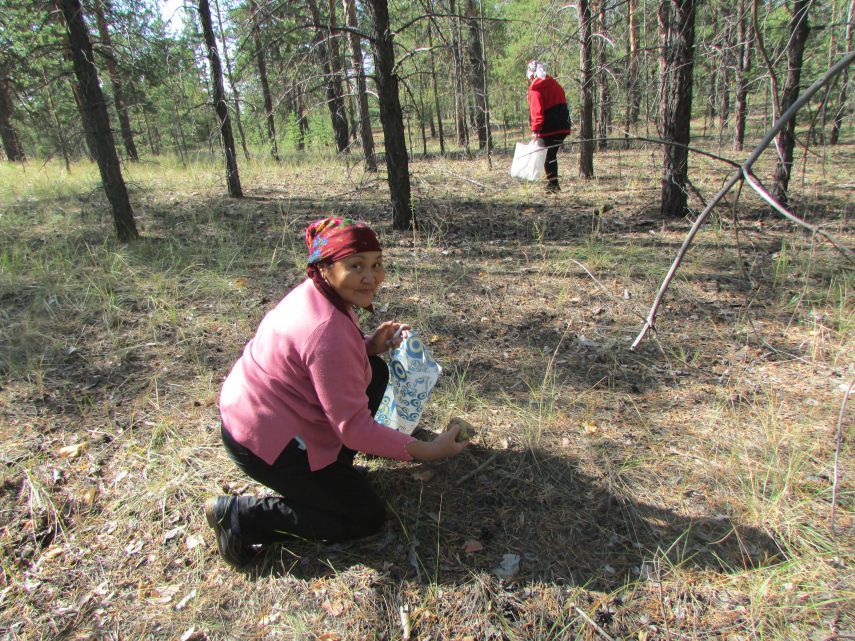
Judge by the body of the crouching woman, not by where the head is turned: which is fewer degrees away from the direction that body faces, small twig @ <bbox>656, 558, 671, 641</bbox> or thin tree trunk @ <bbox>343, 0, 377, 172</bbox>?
the small twig

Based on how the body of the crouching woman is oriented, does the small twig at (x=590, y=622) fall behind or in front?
in front

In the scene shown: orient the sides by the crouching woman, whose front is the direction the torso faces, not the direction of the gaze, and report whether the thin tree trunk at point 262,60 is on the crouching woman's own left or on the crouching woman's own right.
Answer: on the crouching woman's own left

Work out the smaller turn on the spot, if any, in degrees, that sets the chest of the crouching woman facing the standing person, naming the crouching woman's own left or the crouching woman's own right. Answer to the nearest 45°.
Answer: approximately 45° to the crouching woman's own left

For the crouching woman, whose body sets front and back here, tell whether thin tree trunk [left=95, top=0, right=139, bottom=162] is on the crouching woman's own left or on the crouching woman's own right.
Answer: on the crouching woman's own left

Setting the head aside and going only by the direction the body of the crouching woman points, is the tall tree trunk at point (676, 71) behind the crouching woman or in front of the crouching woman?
in front

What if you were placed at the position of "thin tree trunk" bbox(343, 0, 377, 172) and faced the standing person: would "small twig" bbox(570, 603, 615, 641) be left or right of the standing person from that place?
right

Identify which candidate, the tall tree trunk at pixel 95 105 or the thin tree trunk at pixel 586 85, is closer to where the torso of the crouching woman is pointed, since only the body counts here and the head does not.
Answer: the thin tree trunk

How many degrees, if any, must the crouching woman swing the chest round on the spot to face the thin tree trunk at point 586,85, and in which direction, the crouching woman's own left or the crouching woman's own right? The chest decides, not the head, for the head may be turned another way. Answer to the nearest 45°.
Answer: approximately 45° to the crouching woman's own left

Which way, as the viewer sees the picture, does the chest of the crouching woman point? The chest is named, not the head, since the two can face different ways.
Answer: to the viewer's right

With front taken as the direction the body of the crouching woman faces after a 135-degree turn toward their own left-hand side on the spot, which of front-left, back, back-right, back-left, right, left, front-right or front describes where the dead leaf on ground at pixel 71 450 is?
front

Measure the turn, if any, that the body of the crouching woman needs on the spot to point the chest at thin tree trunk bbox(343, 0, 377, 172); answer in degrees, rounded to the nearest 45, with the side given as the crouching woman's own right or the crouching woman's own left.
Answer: approximately 90° to the crouching woman's own left
